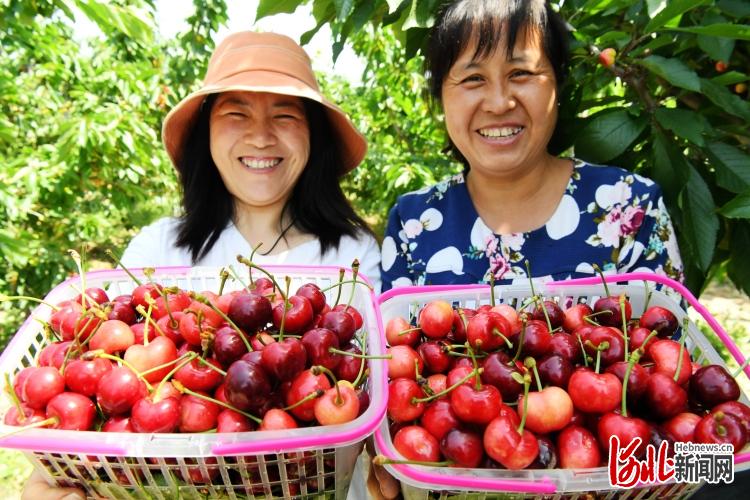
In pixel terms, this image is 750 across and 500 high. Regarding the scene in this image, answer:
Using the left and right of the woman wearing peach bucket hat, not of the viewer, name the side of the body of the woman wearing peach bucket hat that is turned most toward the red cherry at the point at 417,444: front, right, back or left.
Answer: front

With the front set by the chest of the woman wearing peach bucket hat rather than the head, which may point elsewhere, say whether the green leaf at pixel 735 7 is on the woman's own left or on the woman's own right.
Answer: on the woman's own left

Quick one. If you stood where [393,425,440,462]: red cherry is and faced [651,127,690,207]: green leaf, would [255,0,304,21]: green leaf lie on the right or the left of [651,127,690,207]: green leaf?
left

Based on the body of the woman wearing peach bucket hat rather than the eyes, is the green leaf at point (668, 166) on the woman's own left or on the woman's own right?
on the woman's own left

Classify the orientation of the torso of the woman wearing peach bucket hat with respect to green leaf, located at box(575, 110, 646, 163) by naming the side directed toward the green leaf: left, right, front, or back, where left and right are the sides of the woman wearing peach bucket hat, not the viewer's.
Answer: left

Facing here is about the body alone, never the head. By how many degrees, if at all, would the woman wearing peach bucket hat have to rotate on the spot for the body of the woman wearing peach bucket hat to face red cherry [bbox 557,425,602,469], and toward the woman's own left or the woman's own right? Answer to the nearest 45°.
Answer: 0° — they already face it

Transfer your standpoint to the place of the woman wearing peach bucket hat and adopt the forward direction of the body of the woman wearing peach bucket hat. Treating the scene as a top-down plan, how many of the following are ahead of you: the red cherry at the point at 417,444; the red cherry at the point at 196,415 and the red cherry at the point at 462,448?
3

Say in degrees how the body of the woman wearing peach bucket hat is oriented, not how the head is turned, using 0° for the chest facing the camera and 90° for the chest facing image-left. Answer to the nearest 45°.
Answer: approximately 0°

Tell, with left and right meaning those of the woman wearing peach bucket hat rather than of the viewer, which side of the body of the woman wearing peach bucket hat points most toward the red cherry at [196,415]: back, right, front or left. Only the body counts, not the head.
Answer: front
